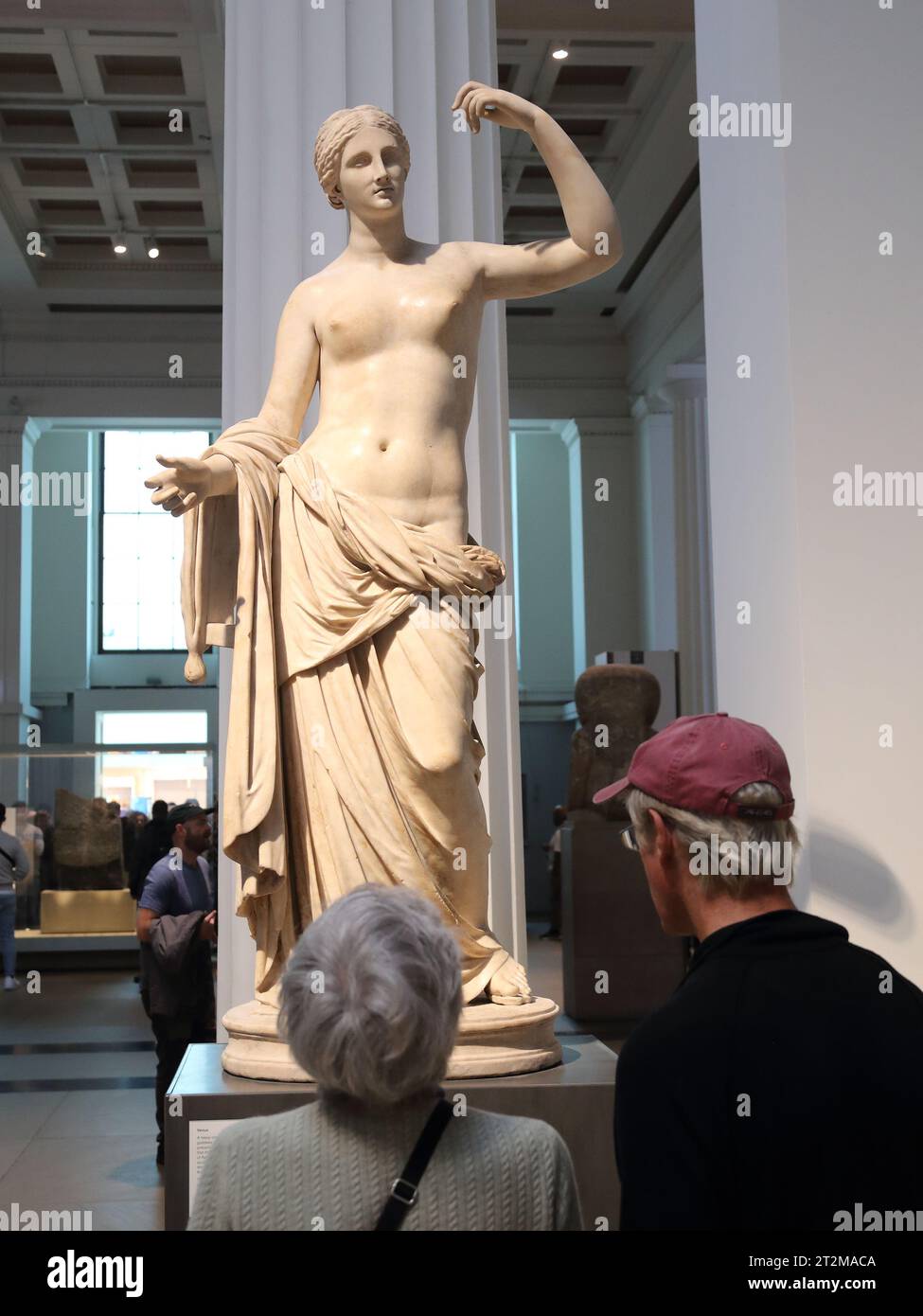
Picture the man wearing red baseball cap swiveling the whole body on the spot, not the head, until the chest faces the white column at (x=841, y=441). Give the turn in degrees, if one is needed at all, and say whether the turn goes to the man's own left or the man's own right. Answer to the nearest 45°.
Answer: approximately 45° to the man's own right

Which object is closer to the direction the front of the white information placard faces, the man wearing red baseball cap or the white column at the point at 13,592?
the man wearing red baseball cap

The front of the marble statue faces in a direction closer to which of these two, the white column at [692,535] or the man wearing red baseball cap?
the man wearing red baseball cap

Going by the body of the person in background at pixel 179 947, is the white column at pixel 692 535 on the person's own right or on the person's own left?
on the person's own left

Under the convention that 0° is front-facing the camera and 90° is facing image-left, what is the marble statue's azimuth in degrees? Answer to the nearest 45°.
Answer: approximately 0°

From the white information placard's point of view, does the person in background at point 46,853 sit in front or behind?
behind

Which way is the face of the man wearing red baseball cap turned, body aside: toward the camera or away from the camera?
away from the camera
